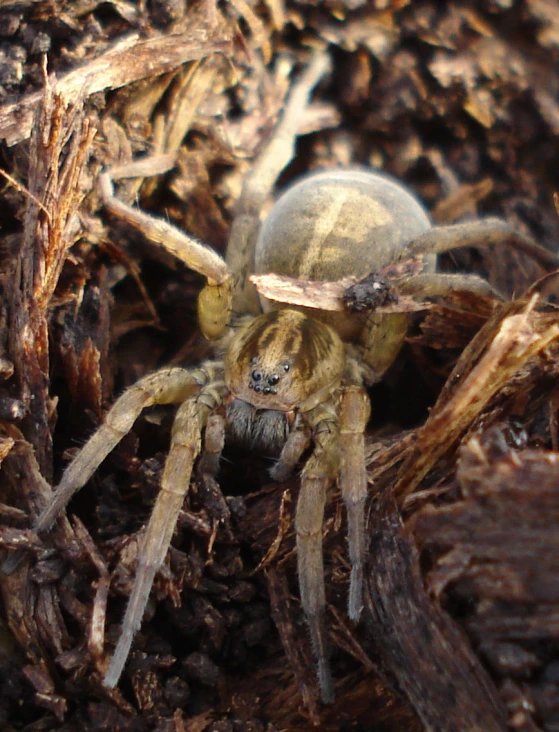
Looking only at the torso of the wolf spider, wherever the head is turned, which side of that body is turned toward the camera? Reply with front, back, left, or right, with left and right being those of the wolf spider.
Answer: front
